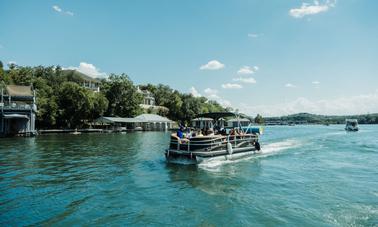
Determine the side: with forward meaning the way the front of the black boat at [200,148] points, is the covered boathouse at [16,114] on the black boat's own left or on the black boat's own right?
on the black boat's own right

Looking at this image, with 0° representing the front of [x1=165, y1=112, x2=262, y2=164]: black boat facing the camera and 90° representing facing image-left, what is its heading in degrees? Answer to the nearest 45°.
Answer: approximately 45°

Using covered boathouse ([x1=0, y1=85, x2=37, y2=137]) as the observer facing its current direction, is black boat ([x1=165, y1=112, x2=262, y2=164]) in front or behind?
in front

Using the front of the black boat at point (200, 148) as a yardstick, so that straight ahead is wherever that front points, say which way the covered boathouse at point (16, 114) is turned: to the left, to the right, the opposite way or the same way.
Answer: to the left

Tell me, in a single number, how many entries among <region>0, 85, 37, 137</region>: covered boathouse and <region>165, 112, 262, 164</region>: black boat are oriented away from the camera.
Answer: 0
